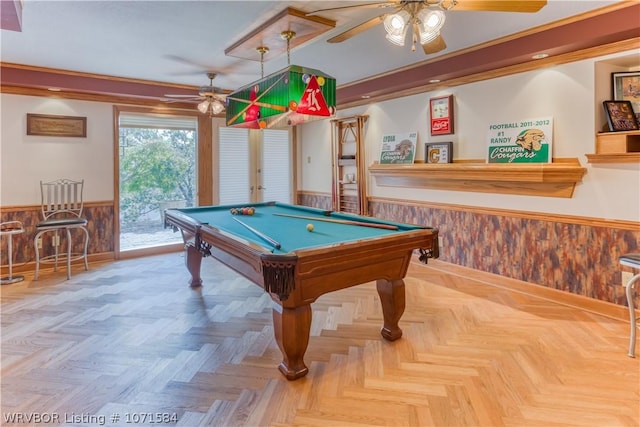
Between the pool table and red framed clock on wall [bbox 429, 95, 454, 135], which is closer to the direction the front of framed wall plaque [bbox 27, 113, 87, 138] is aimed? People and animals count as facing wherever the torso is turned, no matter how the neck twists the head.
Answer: the pool table

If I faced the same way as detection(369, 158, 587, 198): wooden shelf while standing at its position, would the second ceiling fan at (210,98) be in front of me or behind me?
in front

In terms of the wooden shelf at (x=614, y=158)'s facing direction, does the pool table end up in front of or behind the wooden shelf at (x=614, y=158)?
in front

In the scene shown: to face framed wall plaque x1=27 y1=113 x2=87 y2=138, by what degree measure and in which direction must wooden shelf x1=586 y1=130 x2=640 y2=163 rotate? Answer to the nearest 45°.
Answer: approximately 90° to its right

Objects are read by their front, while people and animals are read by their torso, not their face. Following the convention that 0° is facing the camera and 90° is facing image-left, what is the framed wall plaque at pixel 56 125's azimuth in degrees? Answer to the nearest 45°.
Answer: approximately 0°
